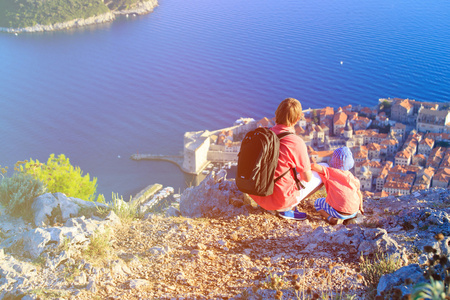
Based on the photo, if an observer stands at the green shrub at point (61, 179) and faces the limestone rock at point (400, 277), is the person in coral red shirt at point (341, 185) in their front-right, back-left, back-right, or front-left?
front-left

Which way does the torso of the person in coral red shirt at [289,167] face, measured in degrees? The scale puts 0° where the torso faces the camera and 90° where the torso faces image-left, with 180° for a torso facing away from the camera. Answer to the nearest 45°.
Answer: approximately 225°

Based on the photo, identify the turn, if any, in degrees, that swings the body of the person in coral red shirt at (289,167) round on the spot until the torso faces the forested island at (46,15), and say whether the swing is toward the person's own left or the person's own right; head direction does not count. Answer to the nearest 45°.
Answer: approximately 90° to the person's own left

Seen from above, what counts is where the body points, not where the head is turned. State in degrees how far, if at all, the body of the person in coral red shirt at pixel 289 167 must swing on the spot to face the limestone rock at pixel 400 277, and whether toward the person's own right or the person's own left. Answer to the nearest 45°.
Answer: approximately 135° to the person's own right

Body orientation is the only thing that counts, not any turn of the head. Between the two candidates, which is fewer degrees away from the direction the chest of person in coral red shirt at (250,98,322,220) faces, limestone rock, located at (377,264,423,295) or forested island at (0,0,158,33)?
the forested island

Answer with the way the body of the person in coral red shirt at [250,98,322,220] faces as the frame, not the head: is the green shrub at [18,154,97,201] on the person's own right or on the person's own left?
on the person's own left

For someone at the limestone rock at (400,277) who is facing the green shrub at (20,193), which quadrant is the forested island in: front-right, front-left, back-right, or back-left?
front-right

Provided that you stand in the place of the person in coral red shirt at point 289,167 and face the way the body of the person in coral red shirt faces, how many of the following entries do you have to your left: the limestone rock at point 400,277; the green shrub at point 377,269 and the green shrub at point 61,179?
1

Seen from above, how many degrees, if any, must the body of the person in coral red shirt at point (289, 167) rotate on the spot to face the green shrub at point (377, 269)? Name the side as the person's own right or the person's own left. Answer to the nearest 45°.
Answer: approximately 90° to the person's own right

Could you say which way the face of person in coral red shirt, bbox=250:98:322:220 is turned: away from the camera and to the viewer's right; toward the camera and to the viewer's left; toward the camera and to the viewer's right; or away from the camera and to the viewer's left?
away from the camera and to the viewer's right

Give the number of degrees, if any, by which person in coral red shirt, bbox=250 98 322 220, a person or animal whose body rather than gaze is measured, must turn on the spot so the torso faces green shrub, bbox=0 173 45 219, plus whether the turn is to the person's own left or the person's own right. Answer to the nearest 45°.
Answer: approximately 135° to the person's own left
